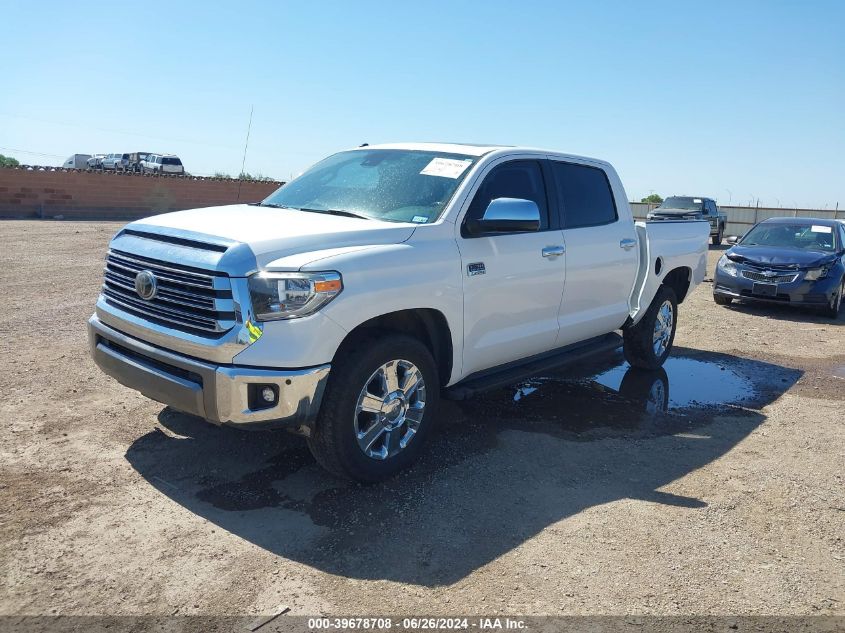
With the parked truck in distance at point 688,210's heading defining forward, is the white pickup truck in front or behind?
in front

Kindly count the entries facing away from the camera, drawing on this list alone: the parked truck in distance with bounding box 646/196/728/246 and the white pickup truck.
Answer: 0

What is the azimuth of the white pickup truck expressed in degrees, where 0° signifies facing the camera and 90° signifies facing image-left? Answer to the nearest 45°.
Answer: approximately 45°

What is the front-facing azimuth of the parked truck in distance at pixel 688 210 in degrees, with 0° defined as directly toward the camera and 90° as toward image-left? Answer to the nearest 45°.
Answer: approximately 45°

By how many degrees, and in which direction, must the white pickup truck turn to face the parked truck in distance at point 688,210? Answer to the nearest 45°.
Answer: approximately 180°
